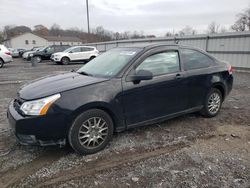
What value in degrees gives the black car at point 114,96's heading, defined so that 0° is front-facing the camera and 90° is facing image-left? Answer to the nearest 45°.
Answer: approximately 45°
